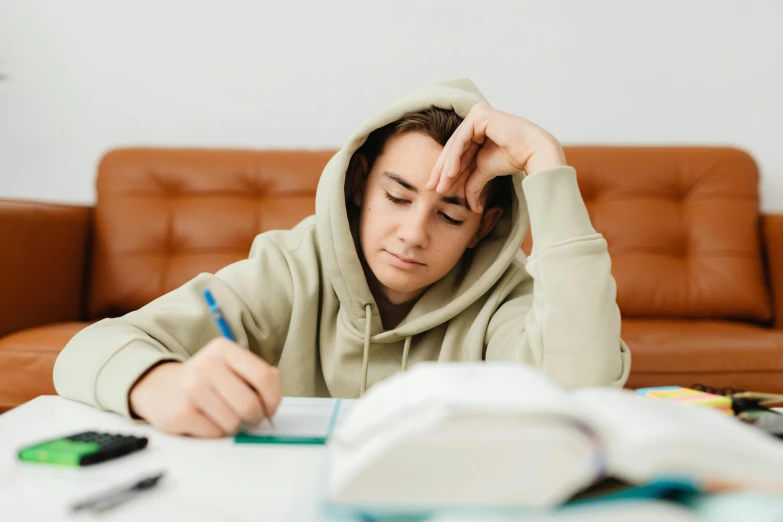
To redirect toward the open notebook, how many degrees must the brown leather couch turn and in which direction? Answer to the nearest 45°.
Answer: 0° — it already faces it

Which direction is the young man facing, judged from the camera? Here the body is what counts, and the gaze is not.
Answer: toward the camera

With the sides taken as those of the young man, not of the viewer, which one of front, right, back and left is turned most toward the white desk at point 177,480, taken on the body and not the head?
front

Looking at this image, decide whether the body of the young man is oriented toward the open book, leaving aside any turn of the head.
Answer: yes

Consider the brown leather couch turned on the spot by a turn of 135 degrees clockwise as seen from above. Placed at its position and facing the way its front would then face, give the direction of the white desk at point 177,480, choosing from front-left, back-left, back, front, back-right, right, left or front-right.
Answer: back-left

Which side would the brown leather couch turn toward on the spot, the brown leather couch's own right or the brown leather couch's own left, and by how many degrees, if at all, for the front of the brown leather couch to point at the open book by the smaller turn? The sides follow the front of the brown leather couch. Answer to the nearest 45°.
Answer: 0° — it already faces it

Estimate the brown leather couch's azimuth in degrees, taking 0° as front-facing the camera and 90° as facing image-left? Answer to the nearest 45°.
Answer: approximately 0°

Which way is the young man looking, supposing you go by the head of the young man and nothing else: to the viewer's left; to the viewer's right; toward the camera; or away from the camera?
toward the camera

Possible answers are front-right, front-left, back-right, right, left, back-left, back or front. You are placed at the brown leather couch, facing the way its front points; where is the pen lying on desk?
front

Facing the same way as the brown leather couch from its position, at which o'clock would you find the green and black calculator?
The green and black calculator is roughly at 12 o'clock from the brown leather couch.
